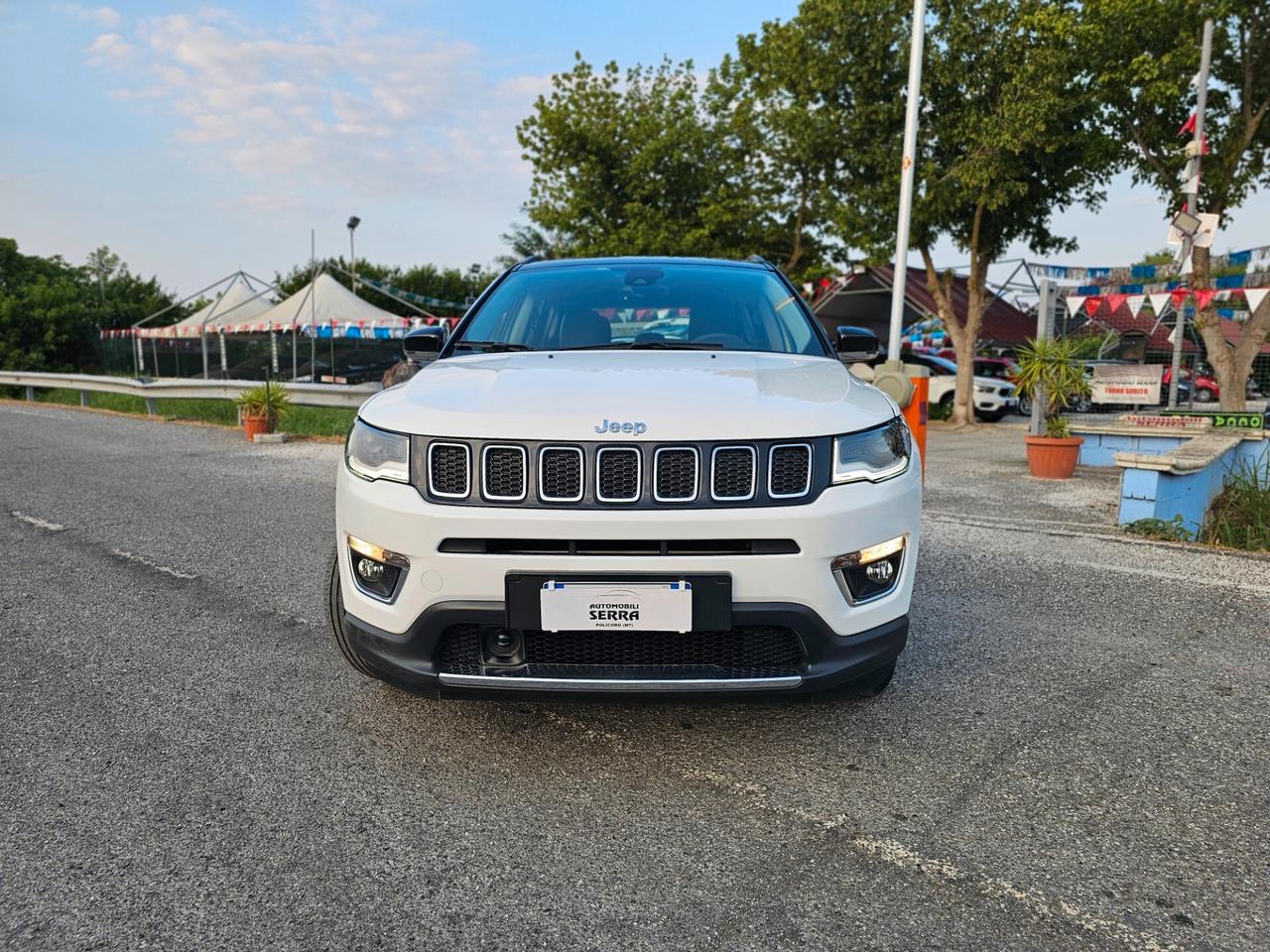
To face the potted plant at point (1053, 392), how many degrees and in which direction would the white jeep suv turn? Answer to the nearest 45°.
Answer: approximately 135° to its left

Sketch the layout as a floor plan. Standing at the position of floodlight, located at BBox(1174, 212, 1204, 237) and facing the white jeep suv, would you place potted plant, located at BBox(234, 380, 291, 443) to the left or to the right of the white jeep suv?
right

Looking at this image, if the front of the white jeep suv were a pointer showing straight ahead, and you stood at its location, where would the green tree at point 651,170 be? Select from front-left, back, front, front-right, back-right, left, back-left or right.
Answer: back

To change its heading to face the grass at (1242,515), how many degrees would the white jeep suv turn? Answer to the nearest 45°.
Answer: approximately 135° to its left

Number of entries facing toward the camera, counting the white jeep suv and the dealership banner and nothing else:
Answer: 2

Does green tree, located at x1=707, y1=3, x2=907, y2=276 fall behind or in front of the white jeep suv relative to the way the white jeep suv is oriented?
behind

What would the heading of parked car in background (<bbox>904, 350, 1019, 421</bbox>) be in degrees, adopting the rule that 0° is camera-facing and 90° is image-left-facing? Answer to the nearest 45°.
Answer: approximately 315°

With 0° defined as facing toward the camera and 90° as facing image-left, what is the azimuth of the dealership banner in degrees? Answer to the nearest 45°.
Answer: approximately 0°
